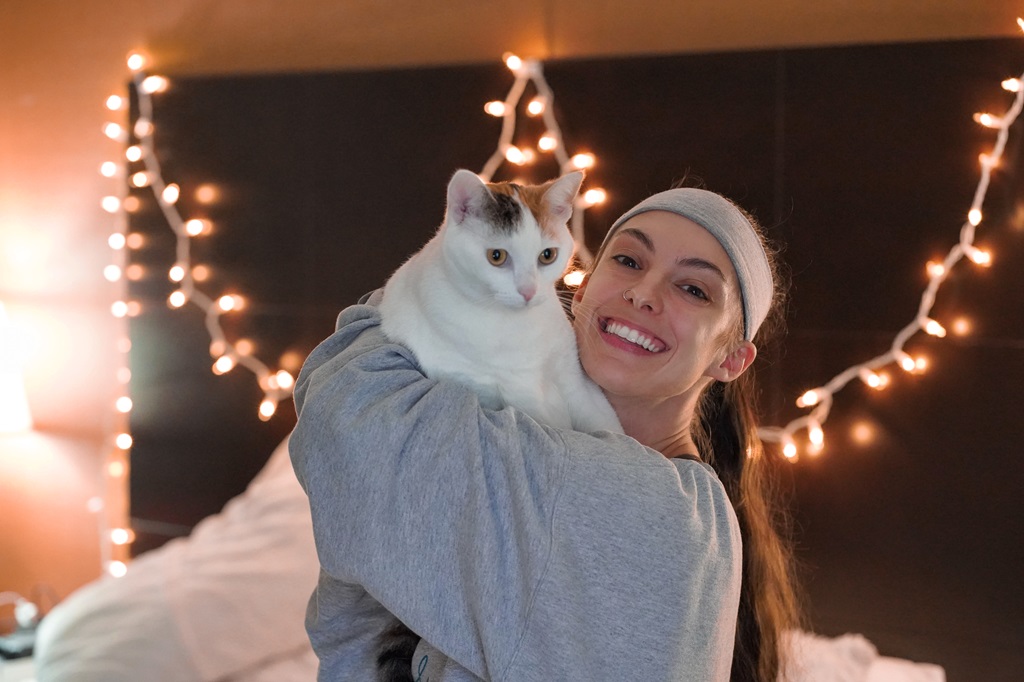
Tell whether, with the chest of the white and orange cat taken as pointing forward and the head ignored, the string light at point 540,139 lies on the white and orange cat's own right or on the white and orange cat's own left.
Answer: on the white and orange cat's own left

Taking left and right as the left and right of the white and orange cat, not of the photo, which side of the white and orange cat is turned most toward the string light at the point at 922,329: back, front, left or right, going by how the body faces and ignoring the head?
left
